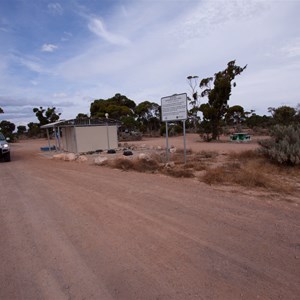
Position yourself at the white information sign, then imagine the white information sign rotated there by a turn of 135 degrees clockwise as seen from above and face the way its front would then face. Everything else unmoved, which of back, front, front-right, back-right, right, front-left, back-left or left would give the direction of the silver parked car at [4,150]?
left

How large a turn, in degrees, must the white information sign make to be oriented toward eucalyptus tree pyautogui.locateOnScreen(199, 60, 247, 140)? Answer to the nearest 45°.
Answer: approximately 135° to its right

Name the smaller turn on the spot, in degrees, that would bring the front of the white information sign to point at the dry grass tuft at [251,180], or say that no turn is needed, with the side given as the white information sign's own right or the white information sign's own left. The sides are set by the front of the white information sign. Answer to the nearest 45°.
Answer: approximately 90° to the white information sign's own left

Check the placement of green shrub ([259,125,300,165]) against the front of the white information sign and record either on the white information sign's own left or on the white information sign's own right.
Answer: on the white information sign's own left

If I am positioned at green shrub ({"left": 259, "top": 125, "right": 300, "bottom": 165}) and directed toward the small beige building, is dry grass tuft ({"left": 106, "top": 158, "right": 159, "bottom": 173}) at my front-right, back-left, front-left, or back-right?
front-left

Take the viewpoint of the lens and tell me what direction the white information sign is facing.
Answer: facing the viewer and to the left of the viewer

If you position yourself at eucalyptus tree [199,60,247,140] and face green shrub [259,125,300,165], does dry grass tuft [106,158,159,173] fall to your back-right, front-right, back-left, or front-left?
front-right

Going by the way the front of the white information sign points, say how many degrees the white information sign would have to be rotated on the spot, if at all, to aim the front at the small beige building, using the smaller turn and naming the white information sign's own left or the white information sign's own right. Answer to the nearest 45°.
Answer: approximately 90° to the white information sign's own right

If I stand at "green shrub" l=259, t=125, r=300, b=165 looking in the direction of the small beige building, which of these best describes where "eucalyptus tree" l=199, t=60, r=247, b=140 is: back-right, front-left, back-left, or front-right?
front-right

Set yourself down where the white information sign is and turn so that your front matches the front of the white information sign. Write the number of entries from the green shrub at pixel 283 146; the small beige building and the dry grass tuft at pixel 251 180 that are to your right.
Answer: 1
